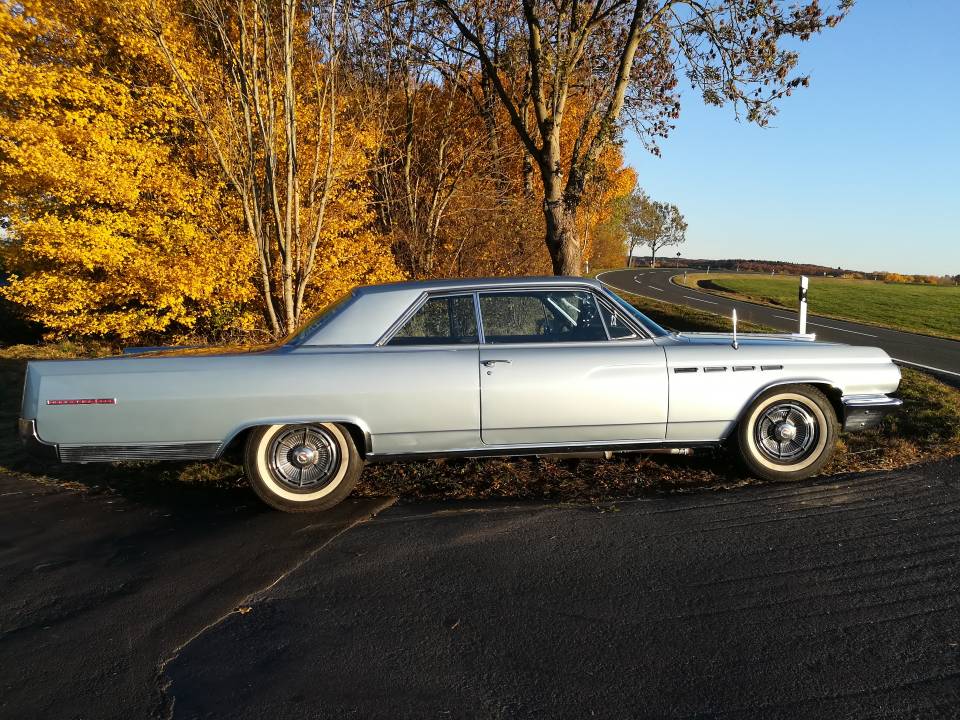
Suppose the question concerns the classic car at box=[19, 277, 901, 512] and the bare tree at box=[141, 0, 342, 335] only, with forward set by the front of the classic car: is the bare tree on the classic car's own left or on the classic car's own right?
on the classic car's own left

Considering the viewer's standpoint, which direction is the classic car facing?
facing to the right of the viewer

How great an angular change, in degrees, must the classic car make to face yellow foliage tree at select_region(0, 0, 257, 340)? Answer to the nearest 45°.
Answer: approximately 135° to its left
